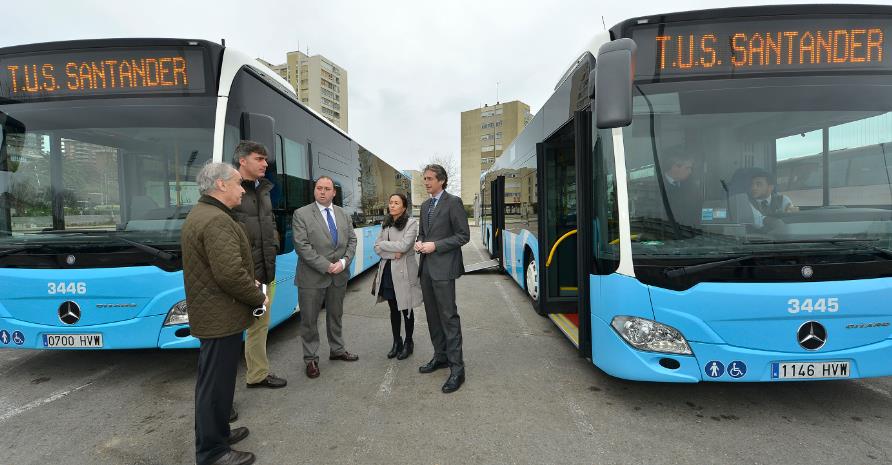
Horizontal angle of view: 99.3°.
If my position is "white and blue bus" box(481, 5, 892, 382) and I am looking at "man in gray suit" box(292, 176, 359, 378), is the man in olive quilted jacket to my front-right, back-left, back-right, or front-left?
front-left

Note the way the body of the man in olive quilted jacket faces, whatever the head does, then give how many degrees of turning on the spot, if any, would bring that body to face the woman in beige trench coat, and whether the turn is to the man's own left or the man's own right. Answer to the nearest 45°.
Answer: approximately 45° to the man's own left

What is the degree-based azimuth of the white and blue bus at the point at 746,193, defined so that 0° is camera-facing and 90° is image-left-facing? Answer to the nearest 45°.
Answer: approximately 315°

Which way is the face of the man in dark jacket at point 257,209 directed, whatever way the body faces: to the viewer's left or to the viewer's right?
to the viewer's right

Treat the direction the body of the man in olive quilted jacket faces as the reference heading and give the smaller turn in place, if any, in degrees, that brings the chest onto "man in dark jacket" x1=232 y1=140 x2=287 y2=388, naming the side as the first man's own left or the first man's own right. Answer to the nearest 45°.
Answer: approximately 90° to the first man's own left

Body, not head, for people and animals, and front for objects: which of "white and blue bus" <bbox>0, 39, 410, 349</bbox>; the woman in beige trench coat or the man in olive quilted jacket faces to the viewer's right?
the man in olive quilted jacket

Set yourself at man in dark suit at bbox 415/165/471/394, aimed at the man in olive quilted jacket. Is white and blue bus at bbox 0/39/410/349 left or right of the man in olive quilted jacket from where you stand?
right

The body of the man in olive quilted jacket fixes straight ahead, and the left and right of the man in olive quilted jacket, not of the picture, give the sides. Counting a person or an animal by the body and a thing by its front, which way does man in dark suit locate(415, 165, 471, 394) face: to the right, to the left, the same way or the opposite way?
the opposite way

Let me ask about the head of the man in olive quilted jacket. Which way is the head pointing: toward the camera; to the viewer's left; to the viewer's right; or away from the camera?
to the viewer's right

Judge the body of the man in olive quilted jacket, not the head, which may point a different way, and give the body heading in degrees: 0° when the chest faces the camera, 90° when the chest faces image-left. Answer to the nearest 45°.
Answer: approximately 270°

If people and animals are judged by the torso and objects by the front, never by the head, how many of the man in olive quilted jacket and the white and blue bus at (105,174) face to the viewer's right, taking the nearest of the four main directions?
1

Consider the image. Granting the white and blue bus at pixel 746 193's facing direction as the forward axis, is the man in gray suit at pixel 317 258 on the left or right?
on its right

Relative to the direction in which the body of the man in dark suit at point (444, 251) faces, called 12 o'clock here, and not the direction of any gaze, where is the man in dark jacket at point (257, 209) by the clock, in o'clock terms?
The man in dark jacket is roughly at 1 o'clock from the man in dark suit.
